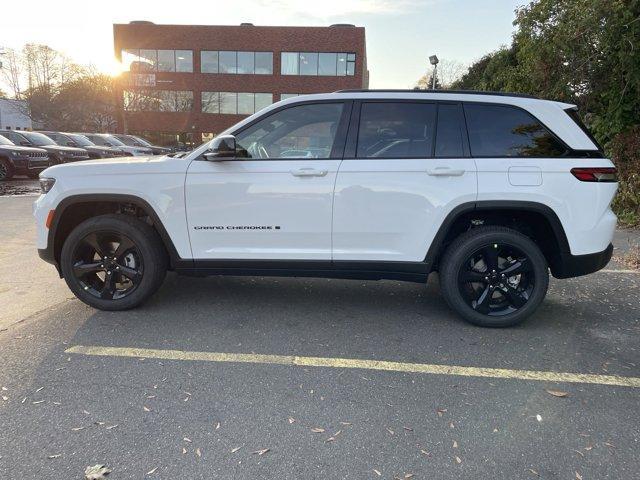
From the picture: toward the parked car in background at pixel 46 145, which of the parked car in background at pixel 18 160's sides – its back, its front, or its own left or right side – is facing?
left

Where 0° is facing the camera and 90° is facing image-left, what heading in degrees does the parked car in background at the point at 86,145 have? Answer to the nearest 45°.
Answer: approximately 315°

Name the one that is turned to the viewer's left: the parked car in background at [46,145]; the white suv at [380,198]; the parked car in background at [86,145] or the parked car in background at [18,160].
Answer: the white suv

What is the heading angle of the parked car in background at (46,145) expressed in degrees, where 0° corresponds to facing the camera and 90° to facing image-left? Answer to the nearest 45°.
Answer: approximately 315°

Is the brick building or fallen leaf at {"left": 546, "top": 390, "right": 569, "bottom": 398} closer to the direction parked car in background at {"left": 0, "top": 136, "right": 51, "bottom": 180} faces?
the fallen leaf

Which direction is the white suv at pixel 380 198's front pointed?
to the viewer's left
